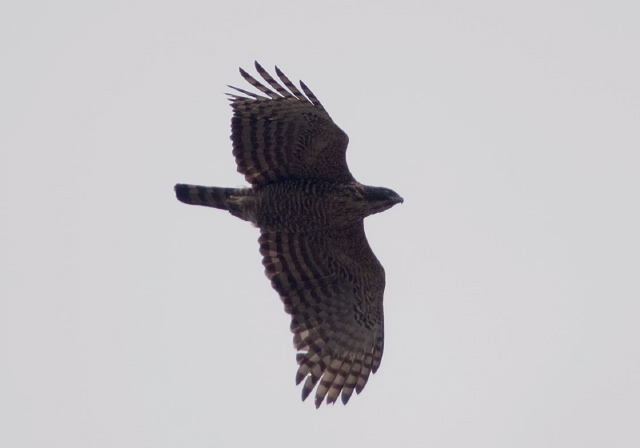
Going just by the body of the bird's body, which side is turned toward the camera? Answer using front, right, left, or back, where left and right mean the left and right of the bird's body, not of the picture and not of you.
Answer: right
